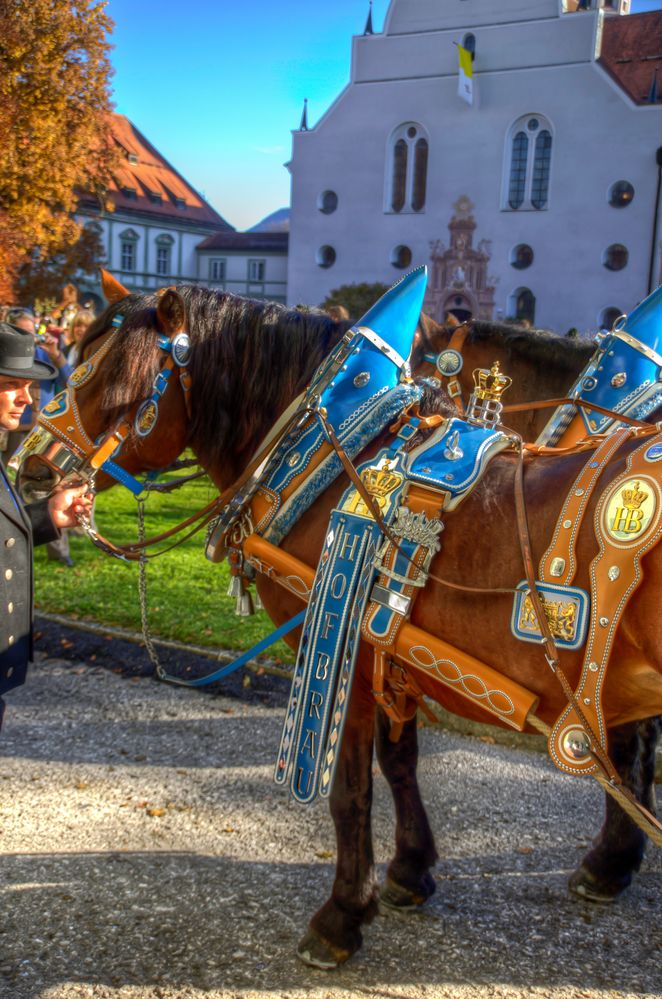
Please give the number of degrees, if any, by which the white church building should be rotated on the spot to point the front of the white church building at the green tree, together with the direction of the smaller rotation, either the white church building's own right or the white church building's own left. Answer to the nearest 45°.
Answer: approximately 45° to the white church building's own right

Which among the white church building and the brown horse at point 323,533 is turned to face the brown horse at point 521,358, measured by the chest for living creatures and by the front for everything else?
the white church building

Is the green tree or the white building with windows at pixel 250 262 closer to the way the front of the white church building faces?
the green tree

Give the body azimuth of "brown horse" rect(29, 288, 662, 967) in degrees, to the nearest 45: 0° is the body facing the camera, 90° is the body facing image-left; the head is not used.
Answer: approximately 90°

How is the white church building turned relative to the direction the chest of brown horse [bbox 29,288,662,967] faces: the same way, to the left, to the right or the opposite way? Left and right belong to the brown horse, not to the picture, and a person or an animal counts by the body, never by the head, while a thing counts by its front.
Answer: to the left

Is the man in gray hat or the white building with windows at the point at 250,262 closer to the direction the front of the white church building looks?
the man in gray hat

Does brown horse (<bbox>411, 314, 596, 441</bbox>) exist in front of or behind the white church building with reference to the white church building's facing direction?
in front

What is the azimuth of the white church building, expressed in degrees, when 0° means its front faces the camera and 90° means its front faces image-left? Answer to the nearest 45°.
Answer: approximately 0°

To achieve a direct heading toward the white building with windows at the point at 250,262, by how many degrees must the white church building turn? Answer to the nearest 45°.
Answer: approximately 135° to its right

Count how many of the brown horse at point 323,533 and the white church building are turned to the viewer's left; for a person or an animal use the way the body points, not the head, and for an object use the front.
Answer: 1

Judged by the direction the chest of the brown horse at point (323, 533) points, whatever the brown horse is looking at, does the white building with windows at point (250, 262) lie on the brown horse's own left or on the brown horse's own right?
on the brown horse's own right

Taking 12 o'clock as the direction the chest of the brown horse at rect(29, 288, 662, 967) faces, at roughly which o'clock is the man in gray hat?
The man in gray hat is roughly at 12 o'clock from the brown horse.

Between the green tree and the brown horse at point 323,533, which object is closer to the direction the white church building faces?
the brown horse

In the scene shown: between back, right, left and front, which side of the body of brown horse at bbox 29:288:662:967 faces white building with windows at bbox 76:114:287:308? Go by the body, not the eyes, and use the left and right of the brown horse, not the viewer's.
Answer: right
